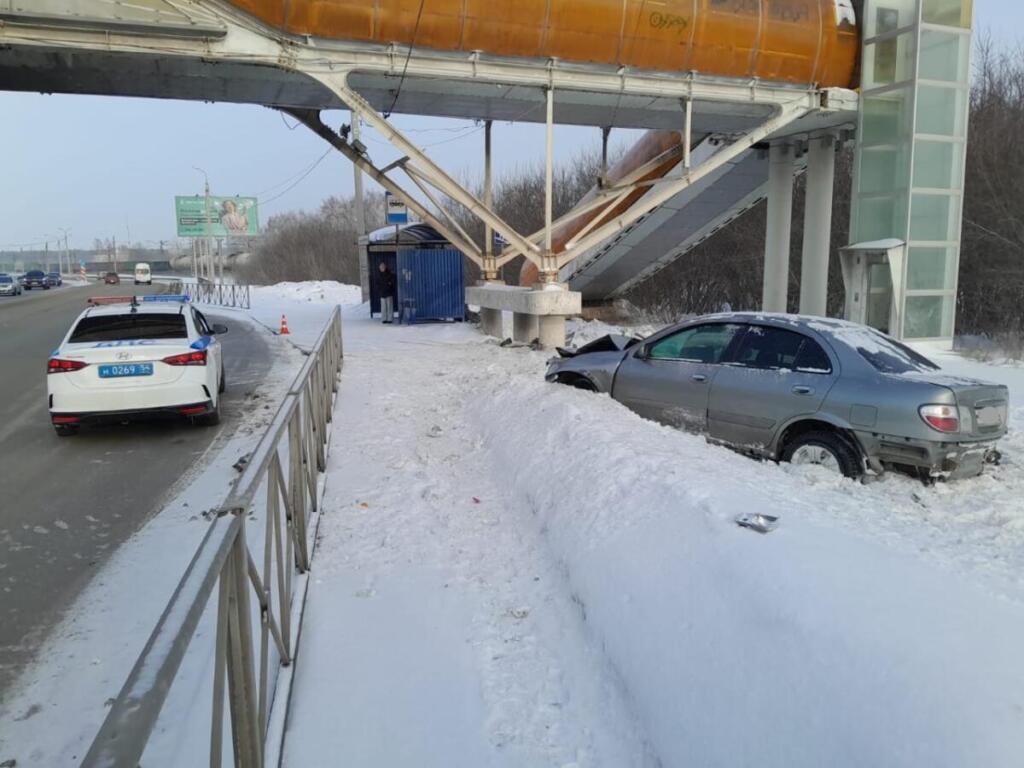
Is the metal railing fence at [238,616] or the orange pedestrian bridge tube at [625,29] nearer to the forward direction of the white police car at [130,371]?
the orange pedestrian bridge tube

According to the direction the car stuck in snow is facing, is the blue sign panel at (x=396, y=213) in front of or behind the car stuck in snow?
in front

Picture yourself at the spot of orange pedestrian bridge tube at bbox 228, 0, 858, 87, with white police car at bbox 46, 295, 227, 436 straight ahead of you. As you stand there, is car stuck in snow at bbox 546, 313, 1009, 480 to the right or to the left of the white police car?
left

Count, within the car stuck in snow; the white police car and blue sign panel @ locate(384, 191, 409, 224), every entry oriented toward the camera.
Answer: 1

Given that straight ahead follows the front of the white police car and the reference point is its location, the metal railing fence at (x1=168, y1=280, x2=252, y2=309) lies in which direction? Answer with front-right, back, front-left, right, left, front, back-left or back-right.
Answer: front

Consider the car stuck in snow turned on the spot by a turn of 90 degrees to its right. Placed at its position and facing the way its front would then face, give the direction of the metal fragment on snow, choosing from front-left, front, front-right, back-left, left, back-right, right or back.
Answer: back-right

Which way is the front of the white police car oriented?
away from the camera

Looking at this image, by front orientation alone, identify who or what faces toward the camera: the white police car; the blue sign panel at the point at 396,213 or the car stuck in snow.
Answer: the blue sign panel

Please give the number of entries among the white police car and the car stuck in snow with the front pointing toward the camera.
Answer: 0

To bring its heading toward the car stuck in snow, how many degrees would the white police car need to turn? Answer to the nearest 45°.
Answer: approximately 135° to its right

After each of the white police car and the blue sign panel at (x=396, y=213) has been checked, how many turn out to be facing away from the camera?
1

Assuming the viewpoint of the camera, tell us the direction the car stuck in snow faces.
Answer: facing away from the viewer and to the left of the viewer

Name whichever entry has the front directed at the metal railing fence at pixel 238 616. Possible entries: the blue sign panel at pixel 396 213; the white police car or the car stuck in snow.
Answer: the blue sign panel

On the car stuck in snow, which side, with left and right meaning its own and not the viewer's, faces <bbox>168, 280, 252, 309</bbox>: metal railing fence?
front

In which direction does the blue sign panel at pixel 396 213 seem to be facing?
toward the camera
